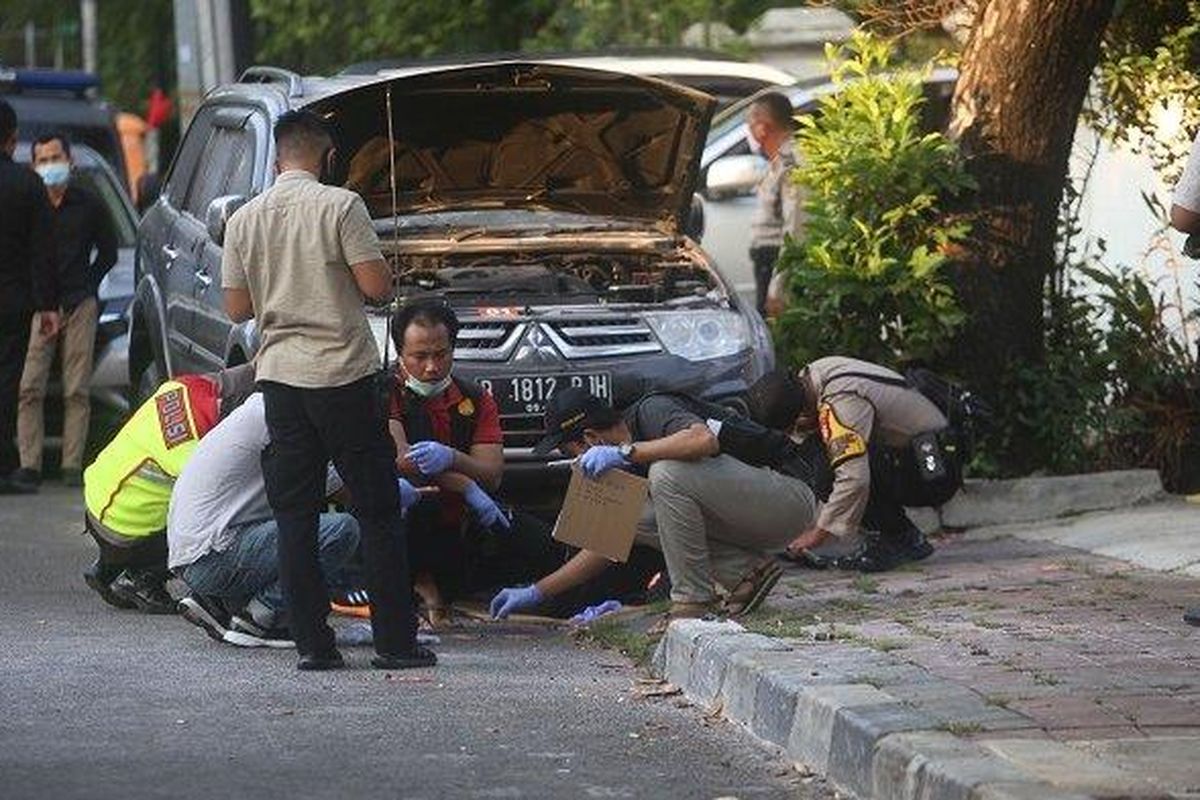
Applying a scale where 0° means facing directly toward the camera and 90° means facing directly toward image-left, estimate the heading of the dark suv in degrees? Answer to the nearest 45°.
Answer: approximately 315°

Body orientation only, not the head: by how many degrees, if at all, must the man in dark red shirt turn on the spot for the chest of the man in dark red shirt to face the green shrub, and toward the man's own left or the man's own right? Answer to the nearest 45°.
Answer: approximately 135° to the man's own left

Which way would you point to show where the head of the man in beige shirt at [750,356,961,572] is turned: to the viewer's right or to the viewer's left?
to the viewer's left

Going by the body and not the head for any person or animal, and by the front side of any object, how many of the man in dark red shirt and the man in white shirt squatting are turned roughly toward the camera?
1

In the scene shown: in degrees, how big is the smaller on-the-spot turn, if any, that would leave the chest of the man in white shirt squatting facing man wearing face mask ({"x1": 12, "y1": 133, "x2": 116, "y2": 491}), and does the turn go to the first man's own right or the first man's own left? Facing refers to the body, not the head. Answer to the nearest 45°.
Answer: approximately 90° to the first man's own left

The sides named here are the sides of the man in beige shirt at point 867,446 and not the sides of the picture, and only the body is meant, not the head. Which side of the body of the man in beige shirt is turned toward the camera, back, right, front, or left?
left

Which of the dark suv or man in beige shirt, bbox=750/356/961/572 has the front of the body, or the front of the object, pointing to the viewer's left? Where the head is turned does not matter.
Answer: the man in beige shirt

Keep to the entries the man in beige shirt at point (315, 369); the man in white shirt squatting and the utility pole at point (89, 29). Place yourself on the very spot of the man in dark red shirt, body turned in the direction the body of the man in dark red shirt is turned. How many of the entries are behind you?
1
